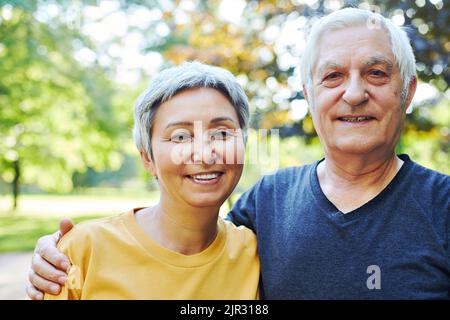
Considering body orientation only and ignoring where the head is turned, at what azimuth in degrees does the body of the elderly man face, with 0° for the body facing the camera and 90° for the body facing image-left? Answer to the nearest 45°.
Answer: approximately 0°
